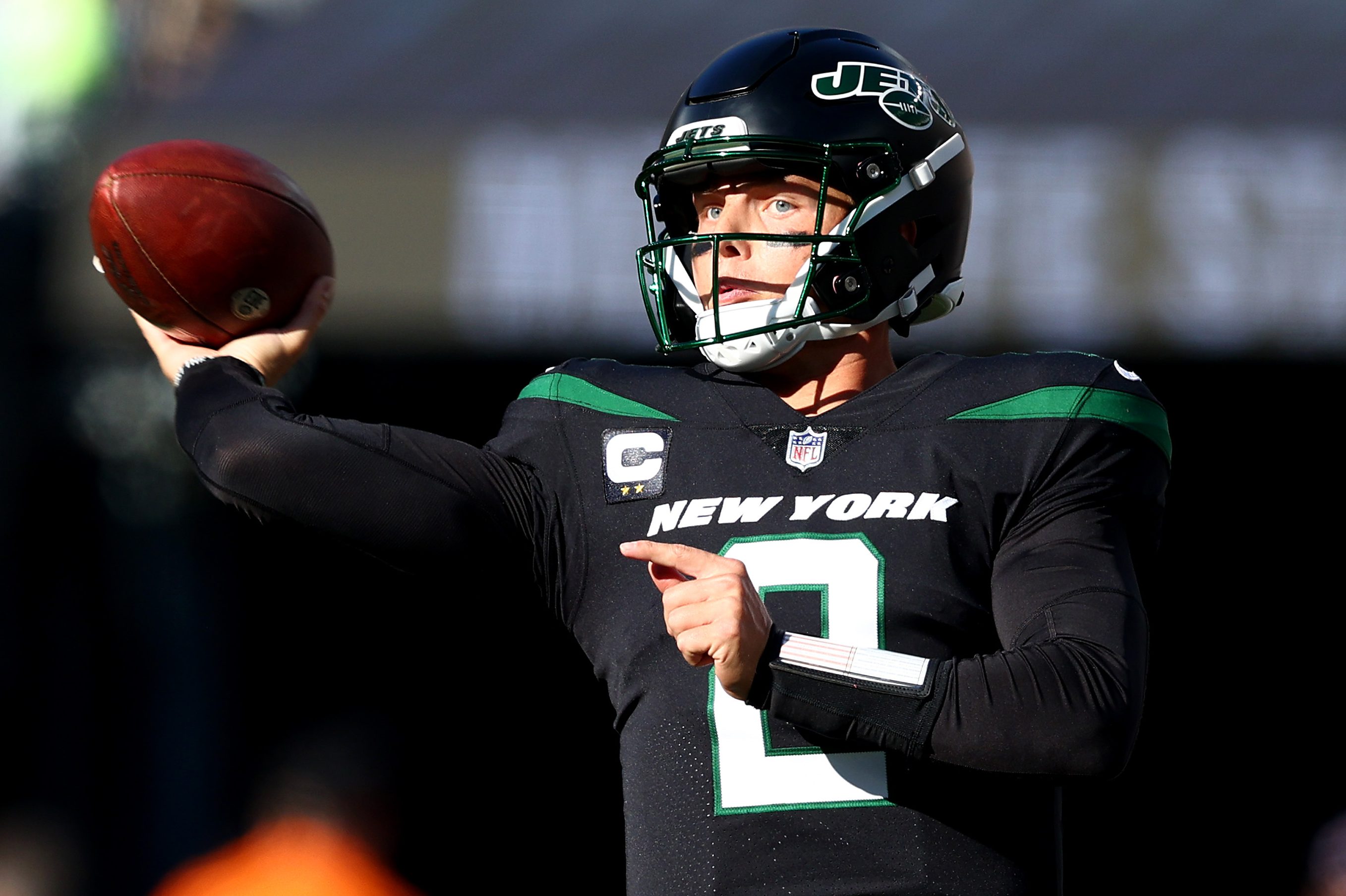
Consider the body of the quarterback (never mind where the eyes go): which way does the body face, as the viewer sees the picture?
toward the camera

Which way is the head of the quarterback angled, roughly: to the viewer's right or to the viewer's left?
to the viewer's left
